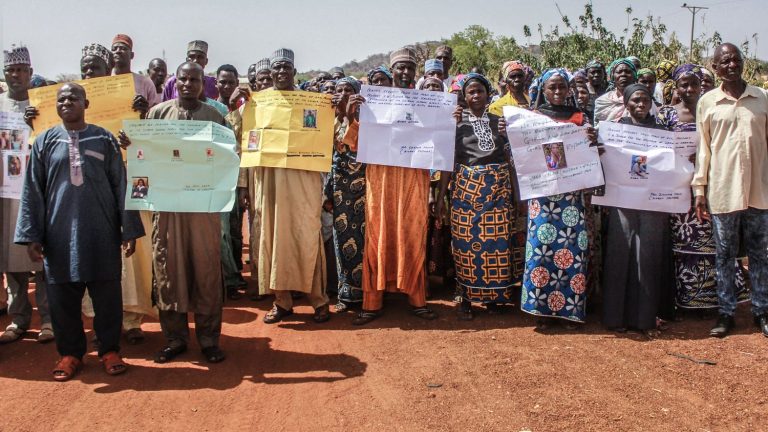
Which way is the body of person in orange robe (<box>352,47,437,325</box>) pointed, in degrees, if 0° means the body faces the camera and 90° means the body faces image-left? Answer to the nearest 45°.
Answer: approximately 0°

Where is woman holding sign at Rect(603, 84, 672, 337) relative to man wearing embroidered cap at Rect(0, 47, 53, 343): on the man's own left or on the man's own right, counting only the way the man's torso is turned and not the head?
on the man's own left

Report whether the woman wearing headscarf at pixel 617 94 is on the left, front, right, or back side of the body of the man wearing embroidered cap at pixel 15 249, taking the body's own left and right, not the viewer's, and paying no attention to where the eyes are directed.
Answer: left

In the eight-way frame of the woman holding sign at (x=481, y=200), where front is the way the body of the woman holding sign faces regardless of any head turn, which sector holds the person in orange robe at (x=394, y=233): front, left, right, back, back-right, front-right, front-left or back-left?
right
